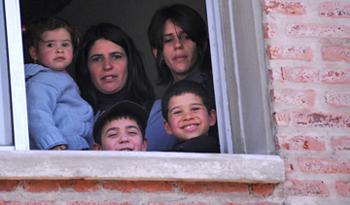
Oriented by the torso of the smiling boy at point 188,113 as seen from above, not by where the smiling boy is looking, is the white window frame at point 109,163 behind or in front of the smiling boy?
in front

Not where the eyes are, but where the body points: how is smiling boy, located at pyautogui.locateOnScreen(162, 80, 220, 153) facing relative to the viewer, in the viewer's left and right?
facing the viewer

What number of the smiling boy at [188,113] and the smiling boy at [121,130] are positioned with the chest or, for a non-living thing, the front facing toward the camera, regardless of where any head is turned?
2

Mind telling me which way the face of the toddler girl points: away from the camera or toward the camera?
toward the camera

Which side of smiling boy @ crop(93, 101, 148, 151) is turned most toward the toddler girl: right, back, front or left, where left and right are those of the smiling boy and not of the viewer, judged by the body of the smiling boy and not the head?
right

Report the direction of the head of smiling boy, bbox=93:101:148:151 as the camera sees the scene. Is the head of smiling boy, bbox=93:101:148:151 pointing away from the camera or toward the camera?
toward the camera

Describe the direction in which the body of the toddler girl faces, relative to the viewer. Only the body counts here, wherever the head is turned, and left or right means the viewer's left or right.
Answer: facing the viewer and to the right of the viewer

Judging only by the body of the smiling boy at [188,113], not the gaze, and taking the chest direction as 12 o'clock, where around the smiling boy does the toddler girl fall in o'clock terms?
The toddler girl is roughly at 3 o'clock from the smiling boy.

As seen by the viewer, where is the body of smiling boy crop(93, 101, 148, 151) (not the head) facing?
toward the camera

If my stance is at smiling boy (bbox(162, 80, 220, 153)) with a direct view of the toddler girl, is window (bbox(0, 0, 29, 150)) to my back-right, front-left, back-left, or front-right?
front-left

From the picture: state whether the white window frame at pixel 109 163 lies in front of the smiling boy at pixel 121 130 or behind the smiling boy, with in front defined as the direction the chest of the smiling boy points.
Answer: in front

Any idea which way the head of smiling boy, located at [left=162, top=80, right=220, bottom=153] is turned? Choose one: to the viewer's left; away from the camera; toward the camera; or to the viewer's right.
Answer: toward the camera

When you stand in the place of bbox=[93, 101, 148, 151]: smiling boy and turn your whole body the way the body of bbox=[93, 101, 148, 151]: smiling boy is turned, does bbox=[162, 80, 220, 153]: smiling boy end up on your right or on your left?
on your left
